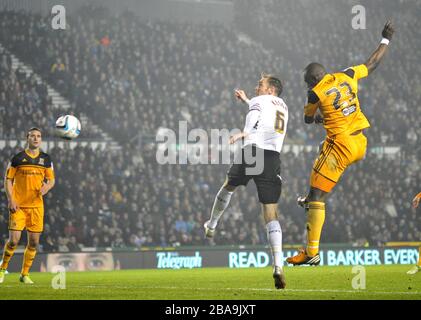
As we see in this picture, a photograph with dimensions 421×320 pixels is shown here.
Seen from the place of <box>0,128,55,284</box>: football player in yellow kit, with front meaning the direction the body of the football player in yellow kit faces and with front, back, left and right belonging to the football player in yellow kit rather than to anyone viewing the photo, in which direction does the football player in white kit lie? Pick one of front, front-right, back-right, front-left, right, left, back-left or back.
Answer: front-left

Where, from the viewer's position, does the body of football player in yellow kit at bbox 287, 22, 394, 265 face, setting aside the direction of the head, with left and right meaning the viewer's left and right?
facing away from the viewer and to the left of the viewer

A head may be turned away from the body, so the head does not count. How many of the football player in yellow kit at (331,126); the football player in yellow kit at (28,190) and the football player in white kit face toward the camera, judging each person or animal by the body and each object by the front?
1

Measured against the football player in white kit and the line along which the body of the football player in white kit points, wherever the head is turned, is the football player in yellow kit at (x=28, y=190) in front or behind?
in front

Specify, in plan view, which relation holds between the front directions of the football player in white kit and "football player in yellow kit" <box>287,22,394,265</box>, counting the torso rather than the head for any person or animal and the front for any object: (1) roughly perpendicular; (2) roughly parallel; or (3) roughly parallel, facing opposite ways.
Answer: roughly parallel

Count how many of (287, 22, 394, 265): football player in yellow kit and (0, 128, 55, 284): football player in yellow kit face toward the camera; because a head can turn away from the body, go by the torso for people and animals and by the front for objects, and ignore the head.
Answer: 1

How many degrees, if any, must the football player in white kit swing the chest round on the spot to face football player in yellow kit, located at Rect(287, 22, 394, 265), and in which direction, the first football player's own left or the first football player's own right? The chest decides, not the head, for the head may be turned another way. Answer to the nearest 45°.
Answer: approximately 90° to the first football player's own right

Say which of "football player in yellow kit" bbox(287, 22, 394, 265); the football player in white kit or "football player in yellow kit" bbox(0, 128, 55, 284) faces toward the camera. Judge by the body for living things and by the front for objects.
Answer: "football player in yellow kit" bbox(0, 128, 55, 284)

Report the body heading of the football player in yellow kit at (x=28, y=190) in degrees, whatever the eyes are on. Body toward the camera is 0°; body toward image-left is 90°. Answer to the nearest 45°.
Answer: approximately 0°

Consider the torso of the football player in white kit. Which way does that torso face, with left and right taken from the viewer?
facing away from the viewer and to the left of the viewer

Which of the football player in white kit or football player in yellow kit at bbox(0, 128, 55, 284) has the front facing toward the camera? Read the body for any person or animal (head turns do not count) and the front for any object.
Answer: the football player in yellow kit

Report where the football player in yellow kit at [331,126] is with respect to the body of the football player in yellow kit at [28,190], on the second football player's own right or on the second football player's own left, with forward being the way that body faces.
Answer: on the second football player's own left

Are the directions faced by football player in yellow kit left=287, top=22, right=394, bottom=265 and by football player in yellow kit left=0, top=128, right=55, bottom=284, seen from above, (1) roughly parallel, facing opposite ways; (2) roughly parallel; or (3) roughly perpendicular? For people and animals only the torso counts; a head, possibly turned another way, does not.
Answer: roughly parallel, facing opposite ways

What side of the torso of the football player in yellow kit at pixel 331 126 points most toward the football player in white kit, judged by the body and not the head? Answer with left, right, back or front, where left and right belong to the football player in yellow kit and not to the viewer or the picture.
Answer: left
